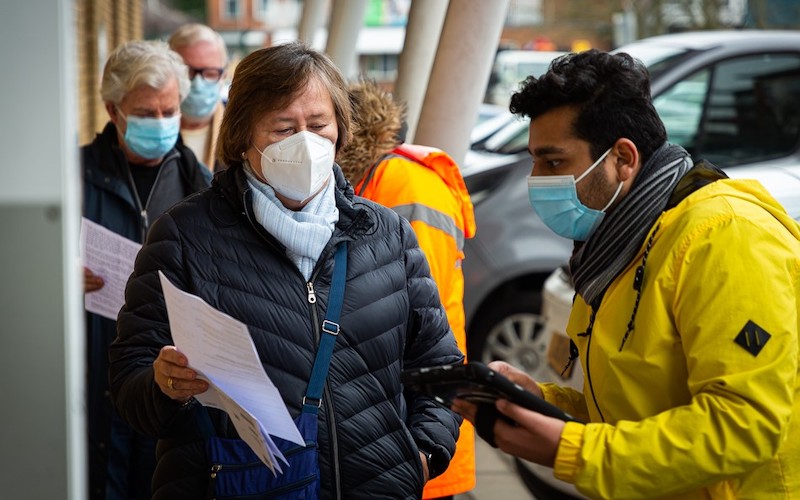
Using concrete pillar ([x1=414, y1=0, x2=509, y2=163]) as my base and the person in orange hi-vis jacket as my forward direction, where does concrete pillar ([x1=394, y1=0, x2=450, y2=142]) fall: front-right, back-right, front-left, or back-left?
back-right

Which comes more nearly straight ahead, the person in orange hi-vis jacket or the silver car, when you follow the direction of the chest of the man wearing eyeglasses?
the person in orange hi-vis jacket

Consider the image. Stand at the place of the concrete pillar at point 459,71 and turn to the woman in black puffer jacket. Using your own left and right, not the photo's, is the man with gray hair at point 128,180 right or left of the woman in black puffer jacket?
right

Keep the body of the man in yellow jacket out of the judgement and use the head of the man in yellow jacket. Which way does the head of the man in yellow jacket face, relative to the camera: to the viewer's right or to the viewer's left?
to the viewer's left

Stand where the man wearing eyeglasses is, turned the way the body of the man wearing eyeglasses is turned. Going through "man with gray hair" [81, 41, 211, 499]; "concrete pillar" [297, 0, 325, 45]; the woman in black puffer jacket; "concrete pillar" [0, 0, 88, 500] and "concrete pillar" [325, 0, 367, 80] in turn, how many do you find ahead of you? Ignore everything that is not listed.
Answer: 3

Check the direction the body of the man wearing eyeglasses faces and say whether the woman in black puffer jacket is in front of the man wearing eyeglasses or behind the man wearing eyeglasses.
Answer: in front

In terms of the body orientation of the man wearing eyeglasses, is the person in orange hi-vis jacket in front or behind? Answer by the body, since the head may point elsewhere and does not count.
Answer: in front

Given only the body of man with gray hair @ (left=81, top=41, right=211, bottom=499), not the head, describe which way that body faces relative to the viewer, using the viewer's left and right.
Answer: facing the viewer and to the right of the viewer

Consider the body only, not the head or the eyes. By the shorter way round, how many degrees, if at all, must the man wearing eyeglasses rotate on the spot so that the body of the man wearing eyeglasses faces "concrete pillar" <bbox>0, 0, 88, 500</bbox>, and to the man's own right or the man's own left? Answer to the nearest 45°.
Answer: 0° — they already face it

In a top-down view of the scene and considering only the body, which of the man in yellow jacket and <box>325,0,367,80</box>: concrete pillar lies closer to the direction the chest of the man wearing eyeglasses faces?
the man in yellow jacket

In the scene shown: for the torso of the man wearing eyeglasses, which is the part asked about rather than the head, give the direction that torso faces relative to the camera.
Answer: toward the camera

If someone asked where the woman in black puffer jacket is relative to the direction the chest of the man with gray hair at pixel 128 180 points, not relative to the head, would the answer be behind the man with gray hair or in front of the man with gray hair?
in front
